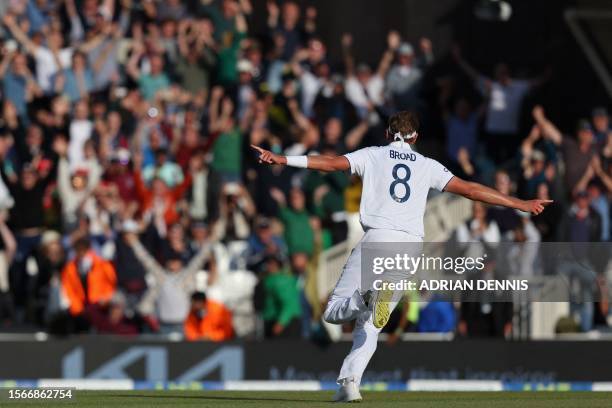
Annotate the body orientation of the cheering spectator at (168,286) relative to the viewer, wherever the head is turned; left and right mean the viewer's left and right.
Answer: facing the viewer

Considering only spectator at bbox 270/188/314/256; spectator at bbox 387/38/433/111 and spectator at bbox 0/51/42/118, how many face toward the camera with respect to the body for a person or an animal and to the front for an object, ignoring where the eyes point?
3

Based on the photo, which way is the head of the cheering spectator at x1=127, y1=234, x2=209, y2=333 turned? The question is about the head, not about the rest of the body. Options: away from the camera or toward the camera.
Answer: toward the camera

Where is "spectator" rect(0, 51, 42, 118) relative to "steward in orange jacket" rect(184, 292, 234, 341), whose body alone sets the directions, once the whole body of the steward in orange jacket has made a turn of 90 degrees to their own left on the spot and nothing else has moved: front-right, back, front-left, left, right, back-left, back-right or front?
back

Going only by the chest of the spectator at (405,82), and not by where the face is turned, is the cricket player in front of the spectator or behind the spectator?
in front

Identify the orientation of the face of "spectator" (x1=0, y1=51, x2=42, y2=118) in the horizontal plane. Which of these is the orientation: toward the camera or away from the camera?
toward the camera

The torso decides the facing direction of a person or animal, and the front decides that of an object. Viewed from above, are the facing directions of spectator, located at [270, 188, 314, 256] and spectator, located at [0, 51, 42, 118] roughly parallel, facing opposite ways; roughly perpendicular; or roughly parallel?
roughly parallel

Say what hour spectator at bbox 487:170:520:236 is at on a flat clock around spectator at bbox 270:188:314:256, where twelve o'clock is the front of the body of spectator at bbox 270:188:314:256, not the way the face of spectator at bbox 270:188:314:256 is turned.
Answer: spectator at bbox 487:170:520:236 is roughly at 9 o'clock from spectator at bbox 270:188:314:256.

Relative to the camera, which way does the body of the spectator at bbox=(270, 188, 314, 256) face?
toward the camera

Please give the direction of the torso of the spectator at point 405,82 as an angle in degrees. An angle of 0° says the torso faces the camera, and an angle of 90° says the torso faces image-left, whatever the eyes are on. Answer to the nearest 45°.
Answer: approximately 0°
